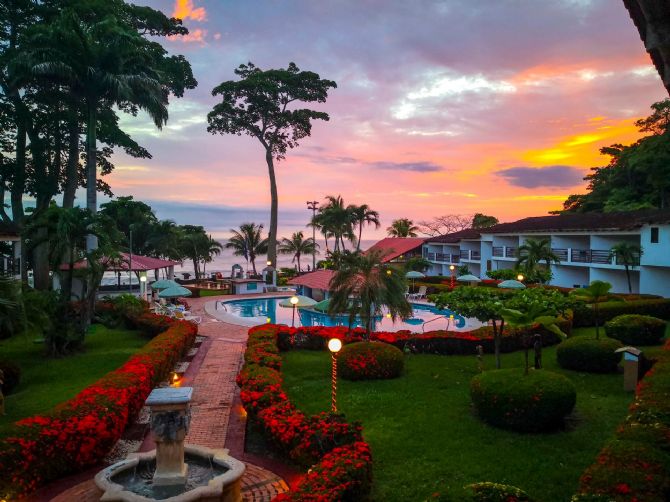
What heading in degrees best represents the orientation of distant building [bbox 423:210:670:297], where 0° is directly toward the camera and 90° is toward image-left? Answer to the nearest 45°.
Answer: approximately 45°

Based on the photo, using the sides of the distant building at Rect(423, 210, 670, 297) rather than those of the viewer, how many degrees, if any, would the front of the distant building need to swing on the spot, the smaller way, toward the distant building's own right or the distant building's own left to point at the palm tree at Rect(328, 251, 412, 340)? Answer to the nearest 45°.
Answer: approximately 45° to the distant building's own left

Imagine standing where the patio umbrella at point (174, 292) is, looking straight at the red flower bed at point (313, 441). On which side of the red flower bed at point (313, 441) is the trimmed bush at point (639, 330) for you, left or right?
left

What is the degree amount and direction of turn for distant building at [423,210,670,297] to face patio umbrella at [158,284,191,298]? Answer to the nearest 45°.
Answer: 0° — it already faces it

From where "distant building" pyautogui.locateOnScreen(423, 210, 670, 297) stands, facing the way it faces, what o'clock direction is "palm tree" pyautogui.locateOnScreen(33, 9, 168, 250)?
The palm tree is roughly at 12 o'clock from the distant building.

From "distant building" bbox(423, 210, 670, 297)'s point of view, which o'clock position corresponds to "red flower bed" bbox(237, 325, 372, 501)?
The red flower bed is roughly at 11 o'clock from the distant building.

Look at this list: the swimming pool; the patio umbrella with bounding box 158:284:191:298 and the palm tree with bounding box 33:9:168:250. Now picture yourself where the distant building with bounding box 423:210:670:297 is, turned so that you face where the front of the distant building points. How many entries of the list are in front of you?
3

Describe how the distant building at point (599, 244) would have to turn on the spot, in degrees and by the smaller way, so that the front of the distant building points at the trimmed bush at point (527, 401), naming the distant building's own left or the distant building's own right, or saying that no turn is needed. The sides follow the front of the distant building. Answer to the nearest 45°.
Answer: approximately 45° to the distant building's own left

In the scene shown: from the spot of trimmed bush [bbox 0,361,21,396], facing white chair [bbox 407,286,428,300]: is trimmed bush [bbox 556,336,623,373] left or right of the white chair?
right

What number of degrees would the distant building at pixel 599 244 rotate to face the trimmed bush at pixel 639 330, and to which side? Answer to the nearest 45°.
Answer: approximately 45° to its left

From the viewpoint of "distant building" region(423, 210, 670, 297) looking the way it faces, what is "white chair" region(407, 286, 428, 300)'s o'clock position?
The white chair is roughly at 1 o'clock from the distant building.

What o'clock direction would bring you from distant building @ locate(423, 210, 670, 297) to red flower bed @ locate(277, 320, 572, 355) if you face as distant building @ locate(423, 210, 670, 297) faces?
The red flower bed is roughly at 11 o'clock from the distant building.
